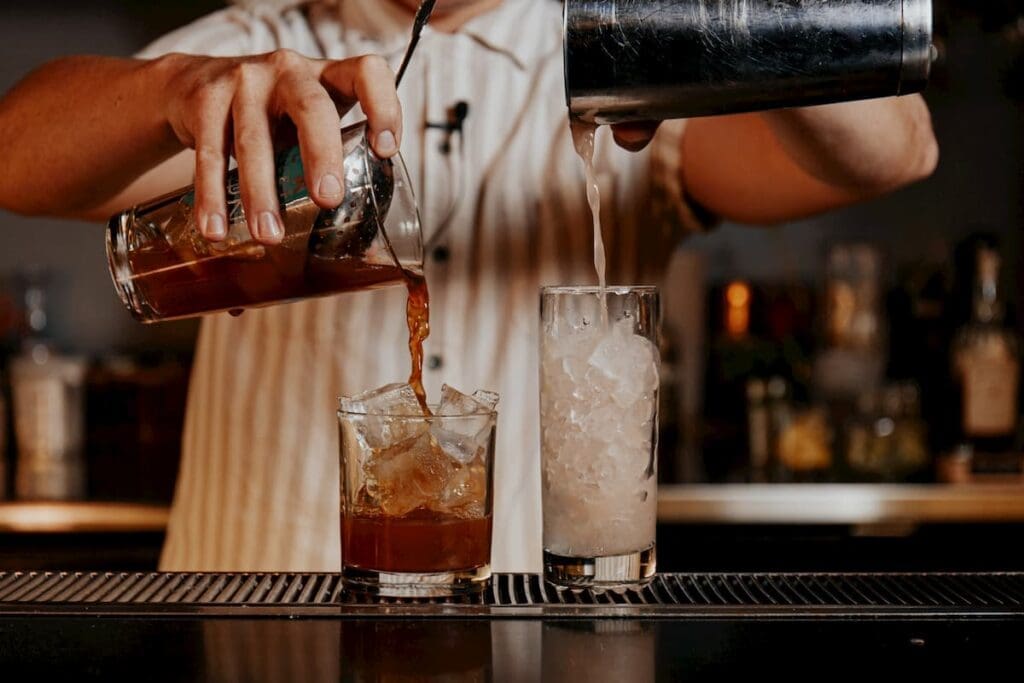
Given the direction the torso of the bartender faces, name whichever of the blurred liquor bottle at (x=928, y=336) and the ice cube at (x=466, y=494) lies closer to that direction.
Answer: the ice cube

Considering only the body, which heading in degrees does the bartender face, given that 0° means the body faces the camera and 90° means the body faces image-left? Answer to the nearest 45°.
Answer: approximately 0°

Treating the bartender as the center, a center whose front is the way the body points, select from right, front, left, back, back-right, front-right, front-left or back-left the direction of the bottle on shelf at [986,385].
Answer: back-left

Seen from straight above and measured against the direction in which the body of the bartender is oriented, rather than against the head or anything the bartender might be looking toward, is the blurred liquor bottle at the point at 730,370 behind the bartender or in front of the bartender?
behind

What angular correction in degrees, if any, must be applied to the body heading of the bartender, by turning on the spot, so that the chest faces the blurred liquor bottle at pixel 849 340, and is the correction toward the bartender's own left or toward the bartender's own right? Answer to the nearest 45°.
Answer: approximately 135° to the bartender's own left

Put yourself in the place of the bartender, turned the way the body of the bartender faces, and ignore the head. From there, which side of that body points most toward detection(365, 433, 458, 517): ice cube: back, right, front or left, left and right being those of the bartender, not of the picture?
front

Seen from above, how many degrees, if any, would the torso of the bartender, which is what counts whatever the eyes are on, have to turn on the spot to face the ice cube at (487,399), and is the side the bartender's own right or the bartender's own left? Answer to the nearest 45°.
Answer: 0° — they already face it

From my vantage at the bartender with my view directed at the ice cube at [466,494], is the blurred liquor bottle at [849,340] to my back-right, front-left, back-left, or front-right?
back-left

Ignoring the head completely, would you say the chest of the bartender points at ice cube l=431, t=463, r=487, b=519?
yes

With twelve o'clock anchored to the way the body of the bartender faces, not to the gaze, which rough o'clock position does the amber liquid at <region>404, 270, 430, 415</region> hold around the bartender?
The amber liquid is roughly at 12 o'clock from the bartender.

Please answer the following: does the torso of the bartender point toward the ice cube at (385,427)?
yes

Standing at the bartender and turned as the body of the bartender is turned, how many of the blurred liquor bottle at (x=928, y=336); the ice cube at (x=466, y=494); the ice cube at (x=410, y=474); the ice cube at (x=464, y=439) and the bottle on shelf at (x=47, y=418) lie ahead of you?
3

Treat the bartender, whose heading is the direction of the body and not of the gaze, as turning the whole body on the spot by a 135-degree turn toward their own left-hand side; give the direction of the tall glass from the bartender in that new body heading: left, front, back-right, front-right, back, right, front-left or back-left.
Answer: back-right

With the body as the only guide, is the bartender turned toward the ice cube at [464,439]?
yes

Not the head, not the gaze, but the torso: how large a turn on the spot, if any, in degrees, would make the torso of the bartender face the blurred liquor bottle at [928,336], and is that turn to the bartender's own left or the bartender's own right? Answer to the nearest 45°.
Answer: approximately 135° to the bartender's own left

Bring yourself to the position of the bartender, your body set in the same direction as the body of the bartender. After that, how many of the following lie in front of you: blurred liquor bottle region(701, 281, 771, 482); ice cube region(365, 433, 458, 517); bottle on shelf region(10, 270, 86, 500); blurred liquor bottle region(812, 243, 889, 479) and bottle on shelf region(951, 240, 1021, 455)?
1

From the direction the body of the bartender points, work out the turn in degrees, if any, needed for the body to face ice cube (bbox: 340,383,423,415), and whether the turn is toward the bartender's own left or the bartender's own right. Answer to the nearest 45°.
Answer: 0° — they already face it
